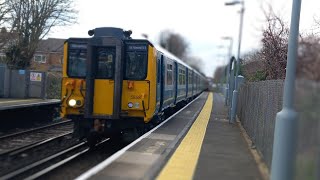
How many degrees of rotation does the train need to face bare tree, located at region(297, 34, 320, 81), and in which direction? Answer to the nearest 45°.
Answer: approximately 90° to its left

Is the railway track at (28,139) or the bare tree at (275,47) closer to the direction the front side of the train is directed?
the railway track

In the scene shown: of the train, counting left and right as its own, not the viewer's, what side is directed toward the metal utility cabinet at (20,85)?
right

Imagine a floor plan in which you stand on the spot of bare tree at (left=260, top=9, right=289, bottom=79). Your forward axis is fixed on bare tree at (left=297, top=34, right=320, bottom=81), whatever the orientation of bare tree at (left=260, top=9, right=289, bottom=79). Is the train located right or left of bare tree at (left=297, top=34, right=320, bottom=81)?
right

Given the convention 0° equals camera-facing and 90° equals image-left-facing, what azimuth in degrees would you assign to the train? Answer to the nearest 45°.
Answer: approximately 45°

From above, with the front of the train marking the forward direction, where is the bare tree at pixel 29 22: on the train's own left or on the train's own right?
on the train's own right
